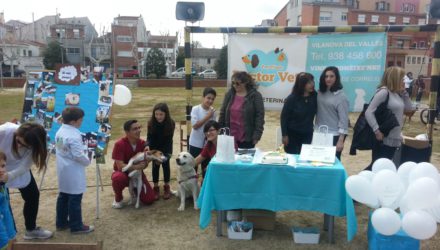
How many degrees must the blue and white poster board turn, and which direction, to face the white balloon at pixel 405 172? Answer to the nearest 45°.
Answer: approximately 45° to its left

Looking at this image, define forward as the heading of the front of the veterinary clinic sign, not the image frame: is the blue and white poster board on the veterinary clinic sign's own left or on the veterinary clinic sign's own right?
on the veterinary clinic sign's own right

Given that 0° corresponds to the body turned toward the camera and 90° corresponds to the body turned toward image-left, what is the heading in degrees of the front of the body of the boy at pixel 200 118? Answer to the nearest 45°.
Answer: approximately 315°

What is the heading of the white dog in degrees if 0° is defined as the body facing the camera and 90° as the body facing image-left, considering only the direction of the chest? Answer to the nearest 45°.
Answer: approximately 0°
